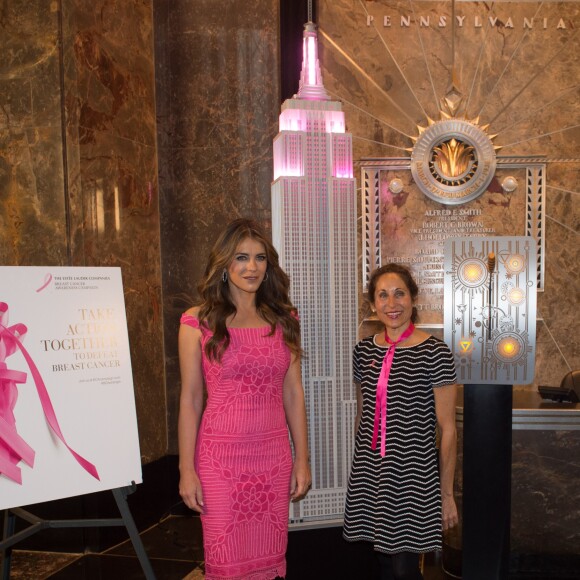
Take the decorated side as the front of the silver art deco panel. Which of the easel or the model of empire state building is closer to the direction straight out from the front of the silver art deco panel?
the easel

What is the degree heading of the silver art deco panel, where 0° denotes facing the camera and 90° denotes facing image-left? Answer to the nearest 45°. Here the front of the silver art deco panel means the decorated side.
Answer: approximately 0°

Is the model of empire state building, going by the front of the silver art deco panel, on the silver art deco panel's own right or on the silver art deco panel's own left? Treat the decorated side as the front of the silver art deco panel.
on the silver art deco panel's own right

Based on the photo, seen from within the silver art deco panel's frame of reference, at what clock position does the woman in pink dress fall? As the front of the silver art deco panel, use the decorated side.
The woman in pink dress is roughly at 2 o'clock from the silver art deco panel.

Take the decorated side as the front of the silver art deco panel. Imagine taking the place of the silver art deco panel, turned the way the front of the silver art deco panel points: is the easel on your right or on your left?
on your right
